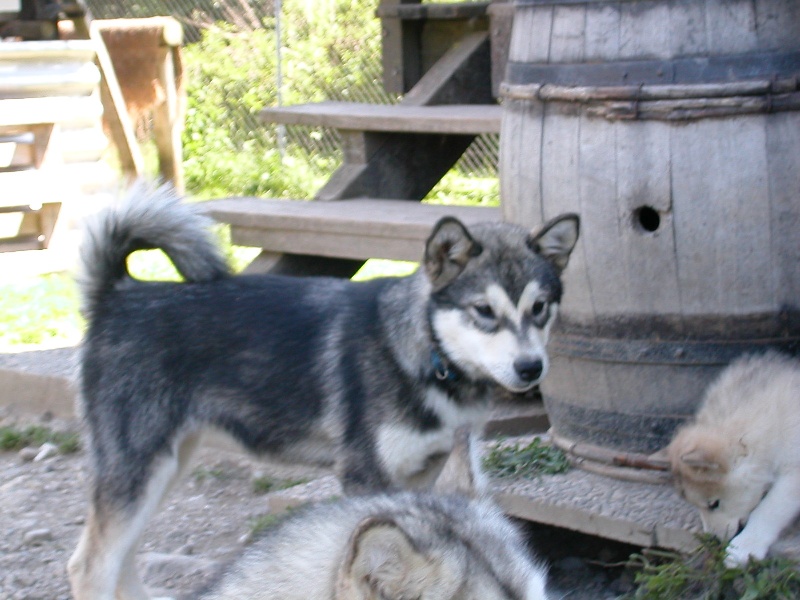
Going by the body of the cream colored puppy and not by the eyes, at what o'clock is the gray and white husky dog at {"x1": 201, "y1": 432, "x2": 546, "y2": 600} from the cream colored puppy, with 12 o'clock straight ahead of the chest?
The gray and white husky dog is roughly at 11 o'clock from the cream colored puppy.

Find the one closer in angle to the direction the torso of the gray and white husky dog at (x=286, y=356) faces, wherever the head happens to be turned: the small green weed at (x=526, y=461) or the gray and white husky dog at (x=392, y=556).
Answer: the small green weed

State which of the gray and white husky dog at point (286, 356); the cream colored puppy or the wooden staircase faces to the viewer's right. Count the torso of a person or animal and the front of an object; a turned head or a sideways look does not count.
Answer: the gray and white husky dog

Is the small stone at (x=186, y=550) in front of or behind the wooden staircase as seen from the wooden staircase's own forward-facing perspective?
in front

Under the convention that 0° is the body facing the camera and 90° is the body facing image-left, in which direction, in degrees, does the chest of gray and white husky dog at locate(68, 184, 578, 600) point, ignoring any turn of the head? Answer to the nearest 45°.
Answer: approximately 270°

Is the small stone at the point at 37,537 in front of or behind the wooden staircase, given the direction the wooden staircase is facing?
in front

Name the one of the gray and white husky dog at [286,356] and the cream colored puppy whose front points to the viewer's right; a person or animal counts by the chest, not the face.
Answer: the gray and white husky dog
